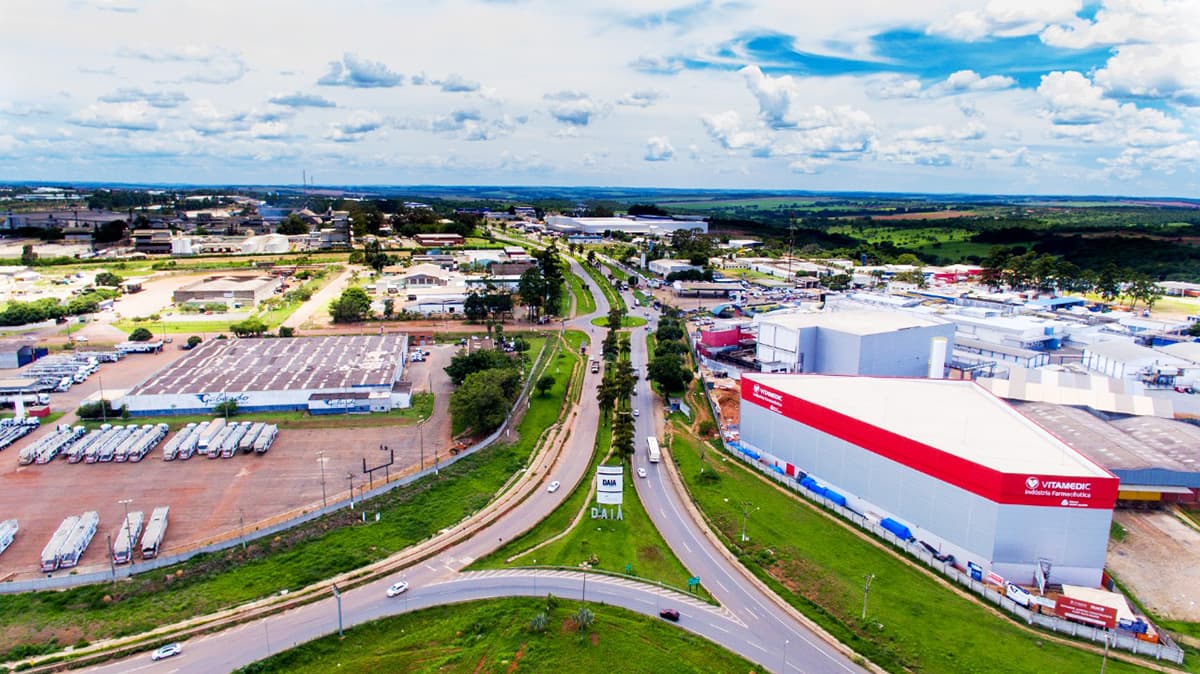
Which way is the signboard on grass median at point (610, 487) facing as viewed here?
toward the camera

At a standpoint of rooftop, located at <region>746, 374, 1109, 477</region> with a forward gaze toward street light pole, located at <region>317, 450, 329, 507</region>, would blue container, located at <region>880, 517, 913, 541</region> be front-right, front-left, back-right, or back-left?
front-left

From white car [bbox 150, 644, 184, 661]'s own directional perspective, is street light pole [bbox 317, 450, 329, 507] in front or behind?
behind

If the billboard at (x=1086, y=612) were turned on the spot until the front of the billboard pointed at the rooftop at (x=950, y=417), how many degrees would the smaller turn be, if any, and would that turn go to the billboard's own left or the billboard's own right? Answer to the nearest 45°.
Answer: approximately 135° to the billboard's own right

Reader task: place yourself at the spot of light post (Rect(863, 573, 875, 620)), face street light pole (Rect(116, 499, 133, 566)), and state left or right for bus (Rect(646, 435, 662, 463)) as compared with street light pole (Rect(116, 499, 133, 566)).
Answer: right

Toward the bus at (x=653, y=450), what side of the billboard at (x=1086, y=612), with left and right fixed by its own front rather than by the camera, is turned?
right

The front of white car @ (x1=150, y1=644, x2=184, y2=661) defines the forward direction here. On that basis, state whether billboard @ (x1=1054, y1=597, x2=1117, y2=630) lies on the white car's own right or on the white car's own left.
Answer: on the white car's own left

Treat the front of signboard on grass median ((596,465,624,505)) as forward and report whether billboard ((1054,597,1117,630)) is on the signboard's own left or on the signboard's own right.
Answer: on the signboard's own left

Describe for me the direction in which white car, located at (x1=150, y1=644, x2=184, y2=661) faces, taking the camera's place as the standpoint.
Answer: facing the viewer and to the left of the viewer

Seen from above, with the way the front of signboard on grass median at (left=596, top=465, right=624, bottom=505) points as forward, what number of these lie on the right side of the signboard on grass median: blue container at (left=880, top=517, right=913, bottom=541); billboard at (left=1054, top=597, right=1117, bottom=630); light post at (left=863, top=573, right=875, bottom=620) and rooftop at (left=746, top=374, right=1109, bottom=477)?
0

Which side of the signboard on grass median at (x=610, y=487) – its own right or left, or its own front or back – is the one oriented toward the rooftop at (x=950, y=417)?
left

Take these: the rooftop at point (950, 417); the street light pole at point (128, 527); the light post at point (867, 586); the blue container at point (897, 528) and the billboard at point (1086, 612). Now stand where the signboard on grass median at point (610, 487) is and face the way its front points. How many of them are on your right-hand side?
1

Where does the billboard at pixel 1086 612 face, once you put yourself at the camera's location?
facing the viewer

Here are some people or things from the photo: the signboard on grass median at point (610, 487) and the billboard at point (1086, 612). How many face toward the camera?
2

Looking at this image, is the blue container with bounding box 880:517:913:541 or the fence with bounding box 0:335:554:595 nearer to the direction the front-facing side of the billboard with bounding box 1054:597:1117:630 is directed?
the fence
